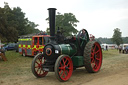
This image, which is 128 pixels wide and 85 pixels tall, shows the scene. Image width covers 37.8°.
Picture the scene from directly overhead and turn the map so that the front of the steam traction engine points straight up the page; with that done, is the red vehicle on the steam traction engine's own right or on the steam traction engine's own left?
on the steam traction engine's own right

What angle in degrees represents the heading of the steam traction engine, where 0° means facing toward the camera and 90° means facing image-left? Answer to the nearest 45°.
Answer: approximately 45°
